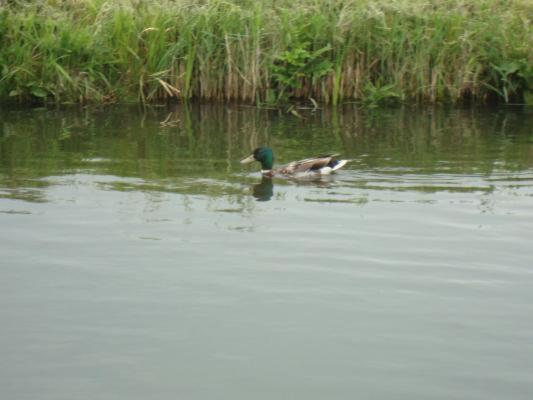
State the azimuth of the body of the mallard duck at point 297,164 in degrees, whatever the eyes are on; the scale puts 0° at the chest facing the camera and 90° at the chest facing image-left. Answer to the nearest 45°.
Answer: approximately 90°
